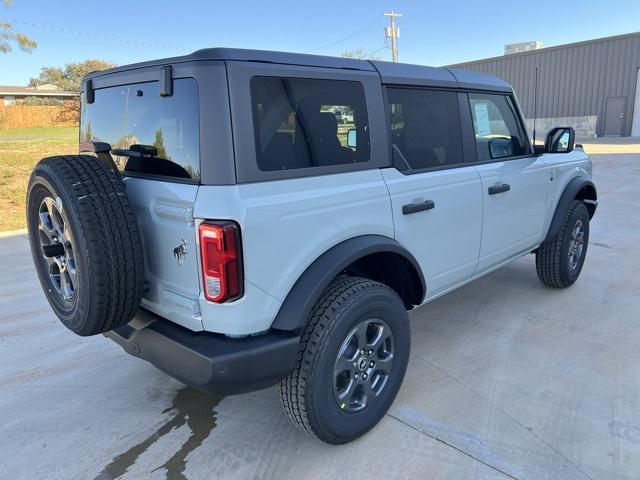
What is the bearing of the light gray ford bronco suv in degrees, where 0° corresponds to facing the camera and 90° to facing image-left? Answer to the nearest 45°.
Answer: approximately 225°

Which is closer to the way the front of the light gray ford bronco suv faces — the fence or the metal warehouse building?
the metal warehouse building

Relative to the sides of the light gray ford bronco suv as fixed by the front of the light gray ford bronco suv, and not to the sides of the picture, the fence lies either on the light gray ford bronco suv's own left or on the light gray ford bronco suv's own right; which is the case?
on the light gray ford bronco suv's own left

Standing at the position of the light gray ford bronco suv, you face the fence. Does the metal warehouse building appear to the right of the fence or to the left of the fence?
right

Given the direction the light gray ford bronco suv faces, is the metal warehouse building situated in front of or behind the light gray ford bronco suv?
in front

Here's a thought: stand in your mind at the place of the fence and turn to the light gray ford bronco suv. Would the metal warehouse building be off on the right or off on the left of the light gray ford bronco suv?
left
